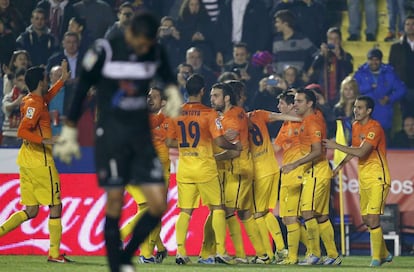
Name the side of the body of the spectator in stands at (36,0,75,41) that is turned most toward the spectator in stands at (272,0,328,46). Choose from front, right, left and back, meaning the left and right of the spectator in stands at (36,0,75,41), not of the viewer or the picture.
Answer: left

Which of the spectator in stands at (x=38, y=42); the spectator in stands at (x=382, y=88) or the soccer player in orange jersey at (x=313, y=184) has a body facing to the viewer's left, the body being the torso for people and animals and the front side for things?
the soccer player in orange jersey

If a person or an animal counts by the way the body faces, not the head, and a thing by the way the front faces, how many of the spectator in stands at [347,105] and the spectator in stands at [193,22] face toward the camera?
2

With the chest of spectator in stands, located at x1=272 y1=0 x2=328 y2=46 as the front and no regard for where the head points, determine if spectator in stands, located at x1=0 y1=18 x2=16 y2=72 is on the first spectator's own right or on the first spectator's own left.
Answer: on the first spectator's own right

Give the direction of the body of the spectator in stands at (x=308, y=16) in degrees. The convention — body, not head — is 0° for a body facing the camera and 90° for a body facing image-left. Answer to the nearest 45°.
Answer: approximately 0°

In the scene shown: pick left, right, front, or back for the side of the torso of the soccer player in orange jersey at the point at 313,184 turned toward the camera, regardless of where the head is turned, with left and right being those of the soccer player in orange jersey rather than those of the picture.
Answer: left
